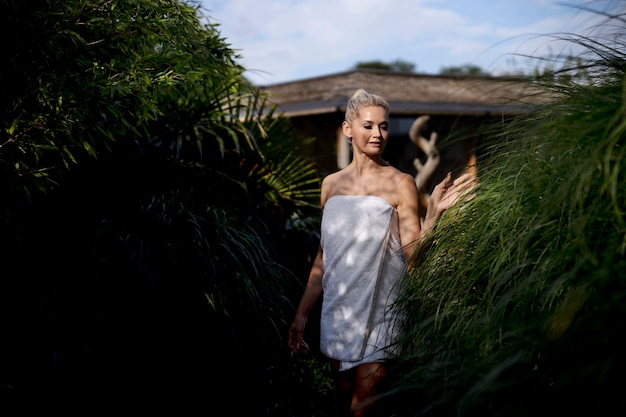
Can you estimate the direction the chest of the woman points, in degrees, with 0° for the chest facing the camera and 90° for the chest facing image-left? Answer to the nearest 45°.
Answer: approximately 0°

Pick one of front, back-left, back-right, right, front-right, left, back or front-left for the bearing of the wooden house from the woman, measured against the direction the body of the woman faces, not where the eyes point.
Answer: back
